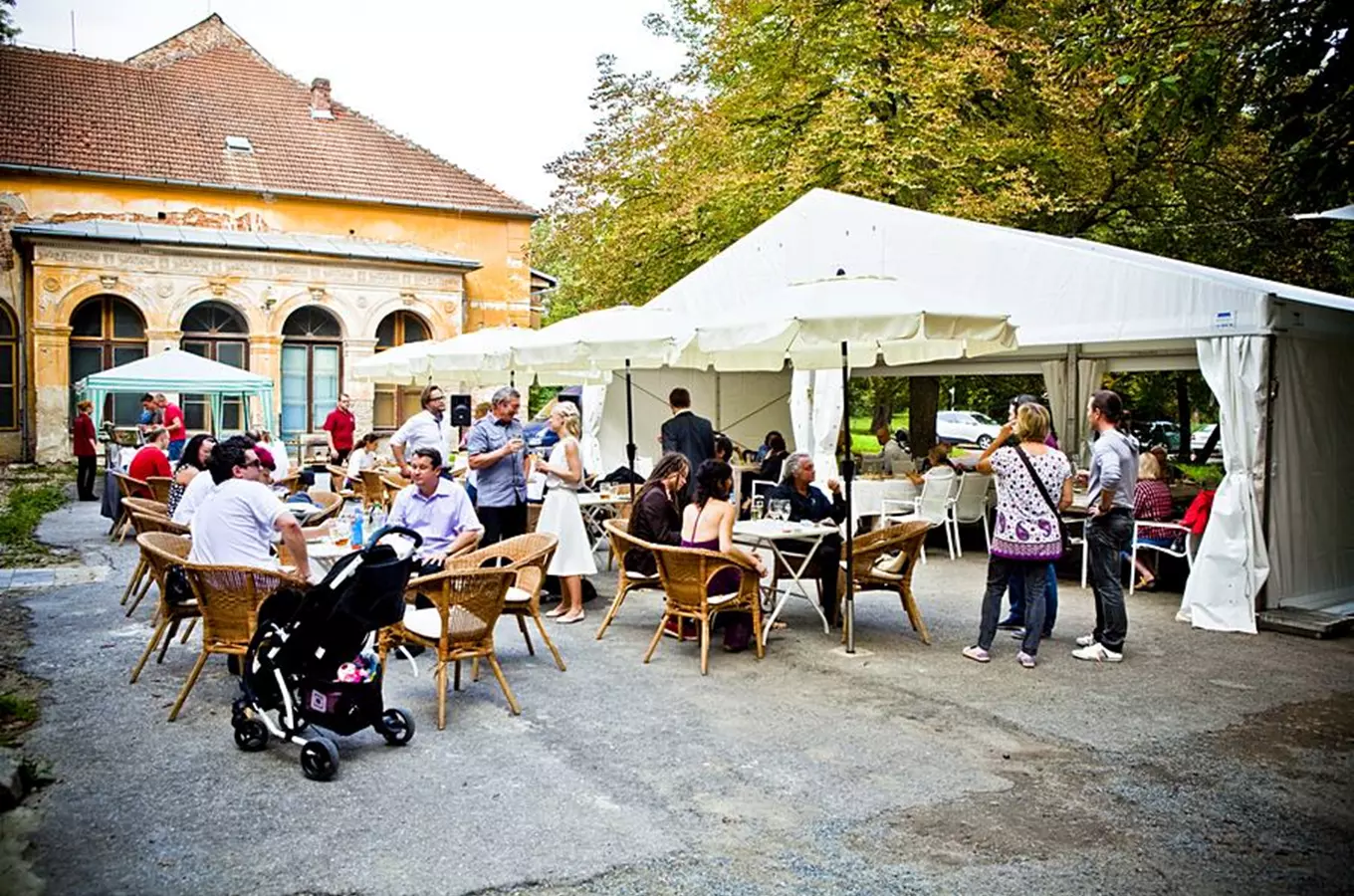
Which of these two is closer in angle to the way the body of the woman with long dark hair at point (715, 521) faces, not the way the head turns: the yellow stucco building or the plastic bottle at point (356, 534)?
the yellow stucco building

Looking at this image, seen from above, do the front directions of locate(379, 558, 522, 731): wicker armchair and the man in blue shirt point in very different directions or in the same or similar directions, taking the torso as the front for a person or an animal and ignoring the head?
very different directions

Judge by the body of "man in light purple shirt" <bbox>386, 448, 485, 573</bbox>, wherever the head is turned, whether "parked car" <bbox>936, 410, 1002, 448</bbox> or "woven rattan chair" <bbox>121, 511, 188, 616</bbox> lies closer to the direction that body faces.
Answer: the woven rattan chair

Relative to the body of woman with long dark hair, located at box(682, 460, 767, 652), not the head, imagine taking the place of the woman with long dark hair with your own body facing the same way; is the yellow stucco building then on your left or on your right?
on your left

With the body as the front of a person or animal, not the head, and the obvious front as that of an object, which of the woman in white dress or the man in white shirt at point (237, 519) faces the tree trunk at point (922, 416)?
the man in white shirt

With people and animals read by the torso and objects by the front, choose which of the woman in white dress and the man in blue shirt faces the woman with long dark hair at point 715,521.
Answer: the man in blue shirt

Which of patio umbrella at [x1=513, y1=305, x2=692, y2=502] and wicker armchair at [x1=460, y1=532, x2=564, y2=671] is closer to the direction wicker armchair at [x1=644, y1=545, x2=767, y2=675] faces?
the patio umbrella

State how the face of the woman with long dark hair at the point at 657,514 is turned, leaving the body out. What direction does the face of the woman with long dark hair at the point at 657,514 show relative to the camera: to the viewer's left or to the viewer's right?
to the viewer's right

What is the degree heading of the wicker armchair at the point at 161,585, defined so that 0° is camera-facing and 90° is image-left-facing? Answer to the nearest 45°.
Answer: approximately 225°

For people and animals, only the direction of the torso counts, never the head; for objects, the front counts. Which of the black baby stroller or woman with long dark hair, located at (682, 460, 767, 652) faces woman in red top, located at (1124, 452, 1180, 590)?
the woman with long dark hair

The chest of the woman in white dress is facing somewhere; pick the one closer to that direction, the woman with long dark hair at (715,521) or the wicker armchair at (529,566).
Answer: the wicker armchair
